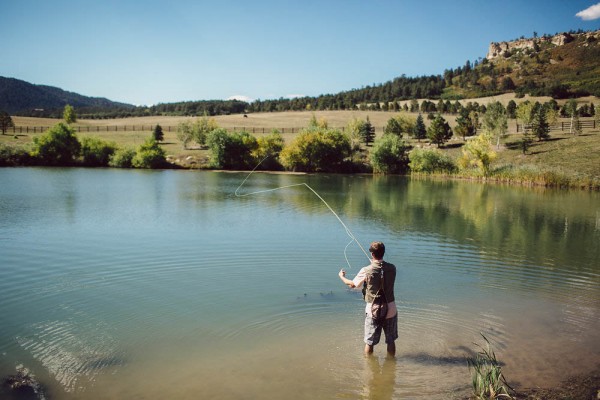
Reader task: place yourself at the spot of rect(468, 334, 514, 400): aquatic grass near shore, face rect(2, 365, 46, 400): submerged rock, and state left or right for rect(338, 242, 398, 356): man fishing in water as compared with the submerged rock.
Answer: right

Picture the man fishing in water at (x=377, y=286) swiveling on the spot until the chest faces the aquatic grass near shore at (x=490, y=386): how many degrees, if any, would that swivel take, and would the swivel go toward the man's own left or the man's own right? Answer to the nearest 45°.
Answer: approximately 135° to the man's own right

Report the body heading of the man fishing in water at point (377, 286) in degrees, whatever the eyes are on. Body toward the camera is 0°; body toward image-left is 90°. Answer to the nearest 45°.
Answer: approximately 180°

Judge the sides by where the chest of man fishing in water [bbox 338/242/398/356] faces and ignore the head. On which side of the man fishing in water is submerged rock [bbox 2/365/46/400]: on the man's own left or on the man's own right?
on the man's own left
